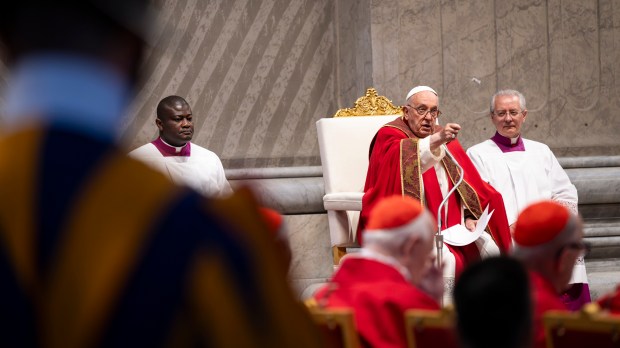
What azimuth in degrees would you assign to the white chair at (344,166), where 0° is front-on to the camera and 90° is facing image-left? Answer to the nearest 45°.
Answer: approximately 315°

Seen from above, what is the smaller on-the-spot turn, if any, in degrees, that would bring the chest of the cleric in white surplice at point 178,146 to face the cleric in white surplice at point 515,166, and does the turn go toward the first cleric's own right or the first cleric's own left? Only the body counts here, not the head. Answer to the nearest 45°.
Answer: approximately 45° to the first cleric's own left

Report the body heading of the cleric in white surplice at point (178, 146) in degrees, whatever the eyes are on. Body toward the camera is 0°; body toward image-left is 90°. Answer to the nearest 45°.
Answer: approximately 315°

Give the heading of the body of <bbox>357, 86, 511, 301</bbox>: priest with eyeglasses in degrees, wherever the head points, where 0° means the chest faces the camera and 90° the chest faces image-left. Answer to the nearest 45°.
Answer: approximately 315°

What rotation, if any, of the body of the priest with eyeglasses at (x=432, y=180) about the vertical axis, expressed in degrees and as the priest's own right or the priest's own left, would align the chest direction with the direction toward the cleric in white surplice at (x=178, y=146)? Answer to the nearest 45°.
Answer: approximately 135° to the priest's own right

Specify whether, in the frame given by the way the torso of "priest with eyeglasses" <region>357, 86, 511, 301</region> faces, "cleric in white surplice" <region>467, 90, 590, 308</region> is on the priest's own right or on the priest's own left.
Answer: on the priest's own left
